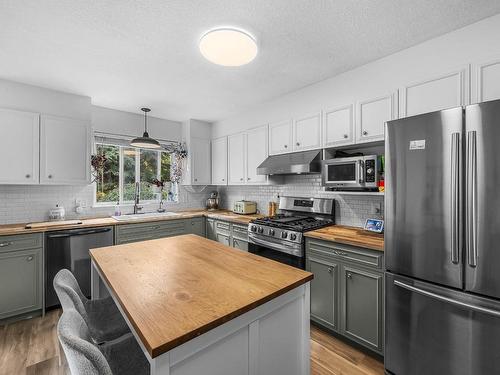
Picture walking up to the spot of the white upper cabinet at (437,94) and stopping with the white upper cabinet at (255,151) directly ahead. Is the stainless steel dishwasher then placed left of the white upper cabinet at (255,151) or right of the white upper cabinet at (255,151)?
left

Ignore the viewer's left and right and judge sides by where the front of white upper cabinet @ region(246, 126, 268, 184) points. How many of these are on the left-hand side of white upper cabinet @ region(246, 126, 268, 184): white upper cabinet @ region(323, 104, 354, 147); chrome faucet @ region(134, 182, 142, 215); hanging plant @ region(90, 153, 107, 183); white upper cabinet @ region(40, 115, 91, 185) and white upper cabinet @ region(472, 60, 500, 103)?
2

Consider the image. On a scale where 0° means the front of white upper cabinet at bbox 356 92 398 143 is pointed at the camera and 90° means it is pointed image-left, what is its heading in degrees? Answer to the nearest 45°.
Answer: approximately 45°

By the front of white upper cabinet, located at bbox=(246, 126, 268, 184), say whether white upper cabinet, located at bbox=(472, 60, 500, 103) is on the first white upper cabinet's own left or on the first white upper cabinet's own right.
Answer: on the first white upper cabinet's own left

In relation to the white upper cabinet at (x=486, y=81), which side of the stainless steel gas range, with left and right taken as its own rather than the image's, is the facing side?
left

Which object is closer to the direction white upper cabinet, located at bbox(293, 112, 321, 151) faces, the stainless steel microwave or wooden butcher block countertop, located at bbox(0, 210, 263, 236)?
the wooden butcher block countertop

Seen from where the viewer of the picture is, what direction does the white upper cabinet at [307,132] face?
facing the viewer and to the left of the viewer

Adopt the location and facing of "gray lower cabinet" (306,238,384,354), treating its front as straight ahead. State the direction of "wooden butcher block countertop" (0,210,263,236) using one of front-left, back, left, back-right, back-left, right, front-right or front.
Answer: front-right

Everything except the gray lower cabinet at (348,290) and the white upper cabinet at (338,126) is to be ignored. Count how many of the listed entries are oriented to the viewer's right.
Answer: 0

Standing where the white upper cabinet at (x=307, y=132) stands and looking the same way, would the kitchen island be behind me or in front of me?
in front

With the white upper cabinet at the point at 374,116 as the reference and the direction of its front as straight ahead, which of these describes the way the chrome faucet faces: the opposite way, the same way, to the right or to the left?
to the left
